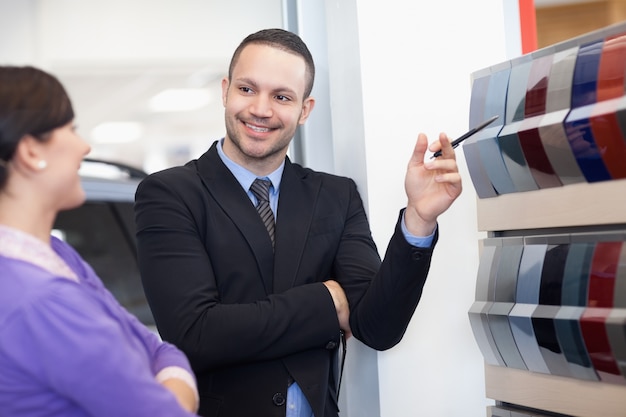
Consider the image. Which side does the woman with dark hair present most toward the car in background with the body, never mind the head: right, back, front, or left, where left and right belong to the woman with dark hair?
left

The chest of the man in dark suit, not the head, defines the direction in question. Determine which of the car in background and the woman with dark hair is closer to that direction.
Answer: the woman with dark hair

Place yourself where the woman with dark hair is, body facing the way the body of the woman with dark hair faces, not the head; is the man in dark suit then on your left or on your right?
on your left

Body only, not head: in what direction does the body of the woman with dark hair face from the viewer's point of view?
to the viewer's right

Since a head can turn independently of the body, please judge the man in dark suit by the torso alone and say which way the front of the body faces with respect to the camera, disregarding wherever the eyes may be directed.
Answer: toward the camera

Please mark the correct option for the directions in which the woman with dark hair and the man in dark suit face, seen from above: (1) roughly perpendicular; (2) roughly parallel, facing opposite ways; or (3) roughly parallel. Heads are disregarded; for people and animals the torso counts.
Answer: roughly perpendicular

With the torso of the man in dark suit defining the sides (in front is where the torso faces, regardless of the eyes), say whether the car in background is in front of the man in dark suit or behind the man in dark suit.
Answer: behind

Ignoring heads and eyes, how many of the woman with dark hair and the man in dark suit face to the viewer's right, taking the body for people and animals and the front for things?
1

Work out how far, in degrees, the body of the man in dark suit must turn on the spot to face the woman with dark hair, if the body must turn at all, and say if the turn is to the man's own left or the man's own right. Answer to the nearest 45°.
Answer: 0° — they already face them

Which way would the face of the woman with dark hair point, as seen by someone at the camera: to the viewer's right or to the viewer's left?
to the viewer's right
